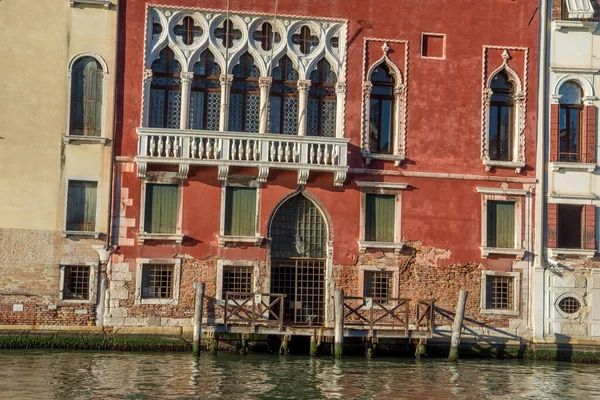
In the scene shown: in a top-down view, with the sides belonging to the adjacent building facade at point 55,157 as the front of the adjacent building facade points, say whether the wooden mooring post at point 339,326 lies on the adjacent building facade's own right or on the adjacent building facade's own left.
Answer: on the adjacent building facade's own left

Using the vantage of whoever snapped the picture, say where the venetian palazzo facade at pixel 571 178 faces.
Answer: facing the viewer

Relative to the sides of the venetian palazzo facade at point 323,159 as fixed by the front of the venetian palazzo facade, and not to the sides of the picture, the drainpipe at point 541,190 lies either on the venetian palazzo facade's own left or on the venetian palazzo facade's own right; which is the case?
on the venetian palazzo facade's own left

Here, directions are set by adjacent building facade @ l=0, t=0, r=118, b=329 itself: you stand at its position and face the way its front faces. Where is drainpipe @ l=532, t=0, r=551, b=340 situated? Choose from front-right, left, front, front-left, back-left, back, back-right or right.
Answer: left

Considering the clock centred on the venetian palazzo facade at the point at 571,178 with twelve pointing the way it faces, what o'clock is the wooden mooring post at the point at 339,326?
The wooden mooring post is roughly at 2 o'clock from the venetian palazzo facade.

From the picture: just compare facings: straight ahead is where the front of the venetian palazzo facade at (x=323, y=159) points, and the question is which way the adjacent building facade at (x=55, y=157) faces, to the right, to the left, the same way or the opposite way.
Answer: the same way

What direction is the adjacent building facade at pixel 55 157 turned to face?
toward the camera

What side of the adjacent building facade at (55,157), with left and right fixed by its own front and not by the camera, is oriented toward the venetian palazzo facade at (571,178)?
left

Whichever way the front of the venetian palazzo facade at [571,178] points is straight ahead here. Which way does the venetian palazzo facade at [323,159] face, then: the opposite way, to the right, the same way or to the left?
the same way

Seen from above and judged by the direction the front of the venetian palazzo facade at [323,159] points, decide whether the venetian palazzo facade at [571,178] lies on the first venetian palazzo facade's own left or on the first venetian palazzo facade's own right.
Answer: on the first venetian palazzo facade's own left

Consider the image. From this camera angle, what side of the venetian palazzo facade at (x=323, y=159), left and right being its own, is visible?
front

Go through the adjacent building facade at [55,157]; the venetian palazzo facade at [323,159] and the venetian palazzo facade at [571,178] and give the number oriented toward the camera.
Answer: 3

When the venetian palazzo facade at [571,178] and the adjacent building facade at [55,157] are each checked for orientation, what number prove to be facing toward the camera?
2

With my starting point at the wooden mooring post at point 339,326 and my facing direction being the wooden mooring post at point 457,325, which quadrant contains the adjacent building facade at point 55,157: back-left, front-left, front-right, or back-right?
back-left
